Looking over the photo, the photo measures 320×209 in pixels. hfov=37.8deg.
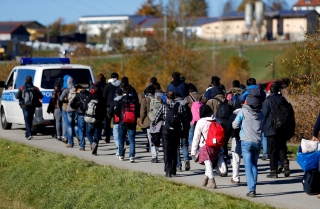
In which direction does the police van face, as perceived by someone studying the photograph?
facing away from the viewer and to the left of the viewer

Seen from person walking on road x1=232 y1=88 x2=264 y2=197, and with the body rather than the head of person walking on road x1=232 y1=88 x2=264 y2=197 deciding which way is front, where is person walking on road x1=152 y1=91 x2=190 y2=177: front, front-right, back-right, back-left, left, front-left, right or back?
front

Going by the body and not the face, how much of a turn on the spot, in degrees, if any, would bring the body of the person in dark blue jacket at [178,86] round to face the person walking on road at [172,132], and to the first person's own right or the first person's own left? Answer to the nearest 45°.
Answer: approximately 180°

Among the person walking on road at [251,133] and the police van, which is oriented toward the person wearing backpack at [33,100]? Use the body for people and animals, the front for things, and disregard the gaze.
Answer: the person walking on road

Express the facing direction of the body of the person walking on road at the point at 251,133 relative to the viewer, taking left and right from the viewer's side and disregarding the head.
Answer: facing away from the viewer and to the left of the viewer

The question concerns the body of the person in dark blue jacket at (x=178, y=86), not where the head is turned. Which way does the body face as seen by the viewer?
away from the camera

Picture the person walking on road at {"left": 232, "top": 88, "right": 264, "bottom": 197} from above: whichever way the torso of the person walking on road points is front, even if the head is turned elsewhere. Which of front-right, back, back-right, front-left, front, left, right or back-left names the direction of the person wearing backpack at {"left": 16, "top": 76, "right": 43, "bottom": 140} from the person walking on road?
front

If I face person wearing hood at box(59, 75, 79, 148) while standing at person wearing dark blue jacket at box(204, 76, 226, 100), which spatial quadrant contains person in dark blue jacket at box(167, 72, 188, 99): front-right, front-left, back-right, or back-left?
front-right

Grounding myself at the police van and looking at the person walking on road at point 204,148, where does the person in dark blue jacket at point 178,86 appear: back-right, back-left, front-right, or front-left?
front-left

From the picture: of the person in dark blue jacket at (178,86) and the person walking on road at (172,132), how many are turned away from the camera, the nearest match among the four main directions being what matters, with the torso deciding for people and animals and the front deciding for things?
2

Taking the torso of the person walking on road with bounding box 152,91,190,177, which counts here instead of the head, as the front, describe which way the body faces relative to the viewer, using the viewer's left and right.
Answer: facing away from the viewer

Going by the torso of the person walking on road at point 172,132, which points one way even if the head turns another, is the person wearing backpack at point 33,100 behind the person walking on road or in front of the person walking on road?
in front
